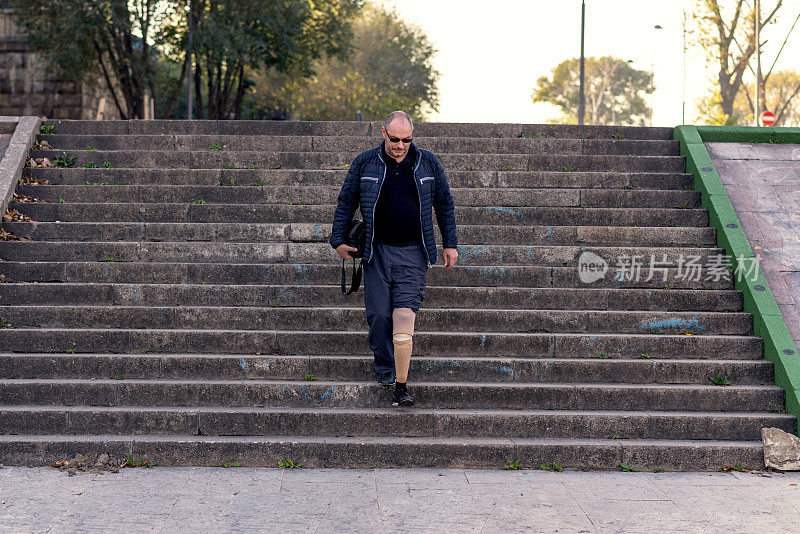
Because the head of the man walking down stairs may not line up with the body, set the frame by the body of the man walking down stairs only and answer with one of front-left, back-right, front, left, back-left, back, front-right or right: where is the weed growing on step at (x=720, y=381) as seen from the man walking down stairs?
left

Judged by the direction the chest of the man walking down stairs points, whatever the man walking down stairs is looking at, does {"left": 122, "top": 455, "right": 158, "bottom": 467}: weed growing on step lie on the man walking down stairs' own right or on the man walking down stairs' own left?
on the man walking down stairs' own right

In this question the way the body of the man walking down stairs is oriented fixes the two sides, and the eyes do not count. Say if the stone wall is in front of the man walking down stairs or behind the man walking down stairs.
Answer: behind

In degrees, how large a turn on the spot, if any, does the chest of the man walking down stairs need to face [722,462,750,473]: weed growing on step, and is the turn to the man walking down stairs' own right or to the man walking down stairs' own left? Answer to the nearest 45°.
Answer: approximately 90° to the man walking down stairs' own left

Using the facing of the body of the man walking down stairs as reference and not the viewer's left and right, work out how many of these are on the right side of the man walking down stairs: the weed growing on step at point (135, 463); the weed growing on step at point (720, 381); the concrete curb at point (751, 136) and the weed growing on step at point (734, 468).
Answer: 1

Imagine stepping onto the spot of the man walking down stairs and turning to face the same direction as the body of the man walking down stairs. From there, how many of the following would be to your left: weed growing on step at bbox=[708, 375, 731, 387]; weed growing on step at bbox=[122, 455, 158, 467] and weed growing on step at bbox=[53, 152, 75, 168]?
1

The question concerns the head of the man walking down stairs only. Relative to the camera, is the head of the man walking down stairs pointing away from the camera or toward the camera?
toward the camera

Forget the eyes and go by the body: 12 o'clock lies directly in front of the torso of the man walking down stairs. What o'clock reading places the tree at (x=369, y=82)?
The tree is roughly at 6 o'clock from the man walking down stairs.

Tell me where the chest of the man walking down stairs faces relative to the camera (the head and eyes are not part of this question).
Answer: toward the camera

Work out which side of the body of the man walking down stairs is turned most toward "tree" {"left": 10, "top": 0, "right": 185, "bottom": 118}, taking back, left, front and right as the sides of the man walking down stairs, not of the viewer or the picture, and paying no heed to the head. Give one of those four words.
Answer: back
